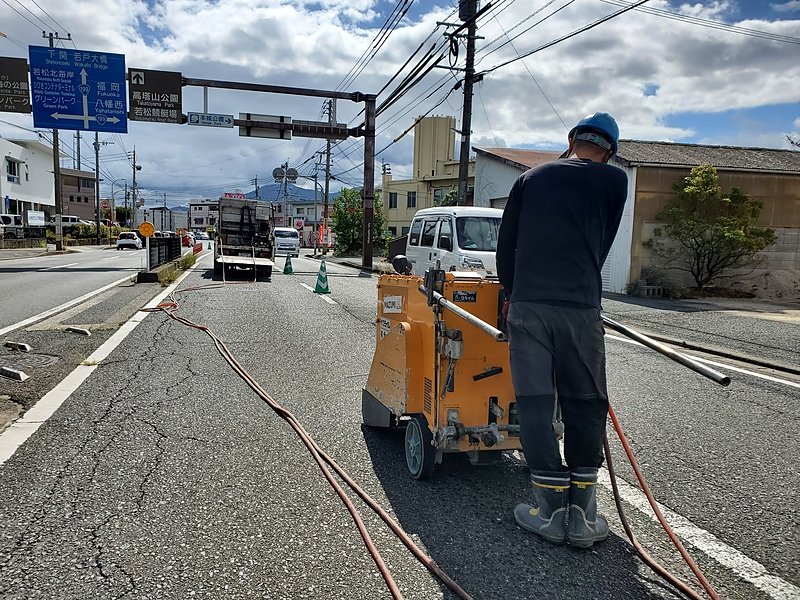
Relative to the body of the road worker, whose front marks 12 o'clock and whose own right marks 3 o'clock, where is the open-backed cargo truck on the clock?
The open-backed cargo truck is roughly at 11 o'clock from the road worker.

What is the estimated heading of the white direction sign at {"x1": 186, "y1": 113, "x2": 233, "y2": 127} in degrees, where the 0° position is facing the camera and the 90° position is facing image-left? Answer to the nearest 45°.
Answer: approximately 0°

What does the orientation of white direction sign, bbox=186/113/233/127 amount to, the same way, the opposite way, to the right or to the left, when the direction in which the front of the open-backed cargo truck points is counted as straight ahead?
the opposite way

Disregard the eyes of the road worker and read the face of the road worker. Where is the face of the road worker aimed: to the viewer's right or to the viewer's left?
to the viewer's left

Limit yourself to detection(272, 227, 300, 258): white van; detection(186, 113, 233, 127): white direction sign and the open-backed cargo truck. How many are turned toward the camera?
2

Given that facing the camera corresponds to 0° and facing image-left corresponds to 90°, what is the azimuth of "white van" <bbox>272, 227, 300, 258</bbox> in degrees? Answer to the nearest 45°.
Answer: approximately 0°

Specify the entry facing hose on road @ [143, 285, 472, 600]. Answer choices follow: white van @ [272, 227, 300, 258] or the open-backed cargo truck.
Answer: the white van

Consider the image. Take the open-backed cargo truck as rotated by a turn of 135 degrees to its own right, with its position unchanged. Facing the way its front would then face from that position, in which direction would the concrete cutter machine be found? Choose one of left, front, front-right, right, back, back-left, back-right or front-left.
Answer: front-right

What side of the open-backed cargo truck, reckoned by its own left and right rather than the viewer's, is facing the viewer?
back

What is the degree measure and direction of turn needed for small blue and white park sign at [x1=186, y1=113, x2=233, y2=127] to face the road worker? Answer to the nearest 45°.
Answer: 0° — it already faces them

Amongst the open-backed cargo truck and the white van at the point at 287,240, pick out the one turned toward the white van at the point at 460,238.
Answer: the white van at the point at 287,240

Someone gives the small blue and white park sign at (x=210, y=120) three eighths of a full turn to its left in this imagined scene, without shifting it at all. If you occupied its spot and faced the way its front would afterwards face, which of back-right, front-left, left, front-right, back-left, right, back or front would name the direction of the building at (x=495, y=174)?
front-right

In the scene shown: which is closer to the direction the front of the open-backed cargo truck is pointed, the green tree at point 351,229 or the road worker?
the green tree

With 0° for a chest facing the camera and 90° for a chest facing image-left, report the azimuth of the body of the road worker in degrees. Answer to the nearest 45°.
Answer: approximately 180°

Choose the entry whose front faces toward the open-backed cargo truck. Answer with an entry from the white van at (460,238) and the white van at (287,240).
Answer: the white van at (287,240)
